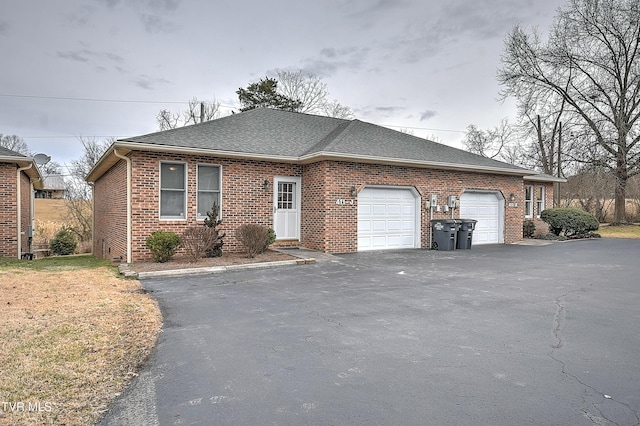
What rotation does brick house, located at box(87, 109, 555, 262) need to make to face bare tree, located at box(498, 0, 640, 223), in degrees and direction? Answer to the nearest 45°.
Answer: approximately 90° to its left

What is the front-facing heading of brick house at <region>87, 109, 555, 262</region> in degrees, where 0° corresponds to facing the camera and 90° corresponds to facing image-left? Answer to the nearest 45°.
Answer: approximately 315°

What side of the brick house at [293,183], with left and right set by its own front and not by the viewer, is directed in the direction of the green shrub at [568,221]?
left

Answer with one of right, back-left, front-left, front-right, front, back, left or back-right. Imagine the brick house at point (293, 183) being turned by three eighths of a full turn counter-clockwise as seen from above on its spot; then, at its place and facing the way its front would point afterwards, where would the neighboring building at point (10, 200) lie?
left

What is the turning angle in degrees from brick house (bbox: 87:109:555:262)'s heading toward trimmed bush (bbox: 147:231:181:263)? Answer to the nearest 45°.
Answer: approximately 90° to its right

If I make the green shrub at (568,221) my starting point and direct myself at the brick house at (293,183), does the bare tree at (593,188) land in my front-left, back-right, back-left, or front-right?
back-right

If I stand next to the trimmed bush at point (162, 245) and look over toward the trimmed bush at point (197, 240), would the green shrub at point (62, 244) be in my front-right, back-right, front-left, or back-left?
back-left

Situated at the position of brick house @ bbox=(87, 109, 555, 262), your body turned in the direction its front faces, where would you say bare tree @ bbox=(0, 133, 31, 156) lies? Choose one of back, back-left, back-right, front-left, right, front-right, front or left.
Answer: back

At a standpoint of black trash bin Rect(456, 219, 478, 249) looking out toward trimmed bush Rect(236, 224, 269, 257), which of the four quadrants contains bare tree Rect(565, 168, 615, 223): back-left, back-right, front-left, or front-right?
back-right

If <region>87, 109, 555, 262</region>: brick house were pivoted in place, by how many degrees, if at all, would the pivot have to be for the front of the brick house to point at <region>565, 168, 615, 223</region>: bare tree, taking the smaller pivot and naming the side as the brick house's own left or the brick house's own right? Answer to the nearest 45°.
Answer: approximately 90° to the brick house's own left

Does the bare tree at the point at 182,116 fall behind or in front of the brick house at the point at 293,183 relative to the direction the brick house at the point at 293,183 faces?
behind

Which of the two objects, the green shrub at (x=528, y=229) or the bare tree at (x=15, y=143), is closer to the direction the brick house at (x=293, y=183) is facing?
the green shrub
